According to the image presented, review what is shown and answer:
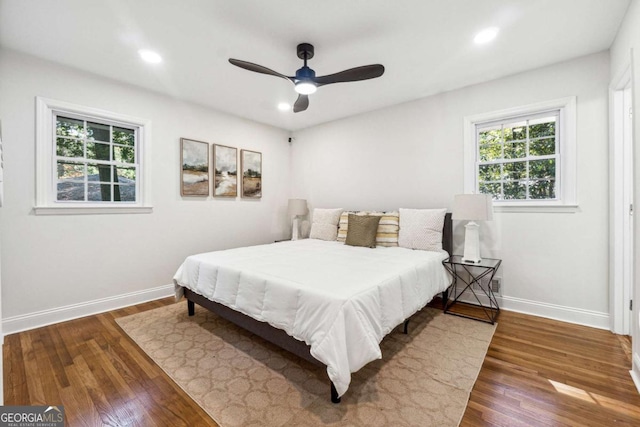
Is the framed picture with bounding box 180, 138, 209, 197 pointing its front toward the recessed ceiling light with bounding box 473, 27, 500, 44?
yes

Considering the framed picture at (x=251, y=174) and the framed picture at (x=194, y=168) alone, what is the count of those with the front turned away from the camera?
0

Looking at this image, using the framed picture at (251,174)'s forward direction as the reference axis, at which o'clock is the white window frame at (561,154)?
The white window frame is roughly at 12 o'clock from the framed picture.

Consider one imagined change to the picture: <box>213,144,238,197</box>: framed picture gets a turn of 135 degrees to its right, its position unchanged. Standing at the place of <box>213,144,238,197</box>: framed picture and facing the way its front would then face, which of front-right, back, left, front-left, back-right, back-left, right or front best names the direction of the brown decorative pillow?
back-left

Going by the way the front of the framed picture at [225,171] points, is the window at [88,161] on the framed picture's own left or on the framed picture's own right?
on the framed picture's own right

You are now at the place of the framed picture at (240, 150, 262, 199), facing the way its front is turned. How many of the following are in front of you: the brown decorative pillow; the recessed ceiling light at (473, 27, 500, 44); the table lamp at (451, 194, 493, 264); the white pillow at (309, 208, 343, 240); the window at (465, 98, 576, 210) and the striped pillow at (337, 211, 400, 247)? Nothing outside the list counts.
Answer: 6

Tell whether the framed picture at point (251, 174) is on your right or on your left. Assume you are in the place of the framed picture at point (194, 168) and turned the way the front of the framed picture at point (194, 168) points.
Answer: on your left

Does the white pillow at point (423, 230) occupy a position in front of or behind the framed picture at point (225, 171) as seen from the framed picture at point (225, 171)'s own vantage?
in front

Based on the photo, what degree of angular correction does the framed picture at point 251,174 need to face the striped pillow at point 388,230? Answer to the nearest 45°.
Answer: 0° — it already faces it

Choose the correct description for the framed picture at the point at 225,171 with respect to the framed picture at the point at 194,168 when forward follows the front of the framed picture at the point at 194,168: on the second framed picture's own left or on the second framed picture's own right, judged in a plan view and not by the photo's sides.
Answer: on the second framed picture's own left

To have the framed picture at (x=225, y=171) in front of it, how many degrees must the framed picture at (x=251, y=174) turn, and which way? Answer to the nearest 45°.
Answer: approximately 90° to its right

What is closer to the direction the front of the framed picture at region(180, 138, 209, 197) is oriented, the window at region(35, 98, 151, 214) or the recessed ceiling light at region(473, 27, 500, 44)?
the recessed ceiling light

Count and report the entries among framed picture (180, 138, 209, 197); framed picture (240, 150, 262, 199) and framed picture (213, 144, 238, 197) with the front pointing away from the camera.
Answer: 0

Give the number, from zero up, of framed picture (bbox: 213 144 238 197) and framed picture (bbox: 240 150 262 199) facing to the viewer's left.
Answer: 0

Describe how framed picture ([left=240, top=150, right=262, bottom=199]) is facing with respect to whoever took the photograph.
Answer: facing the viewer and to the right of the viewer

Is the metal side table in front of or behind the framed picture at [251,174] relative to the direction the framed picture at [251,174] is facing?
in front
